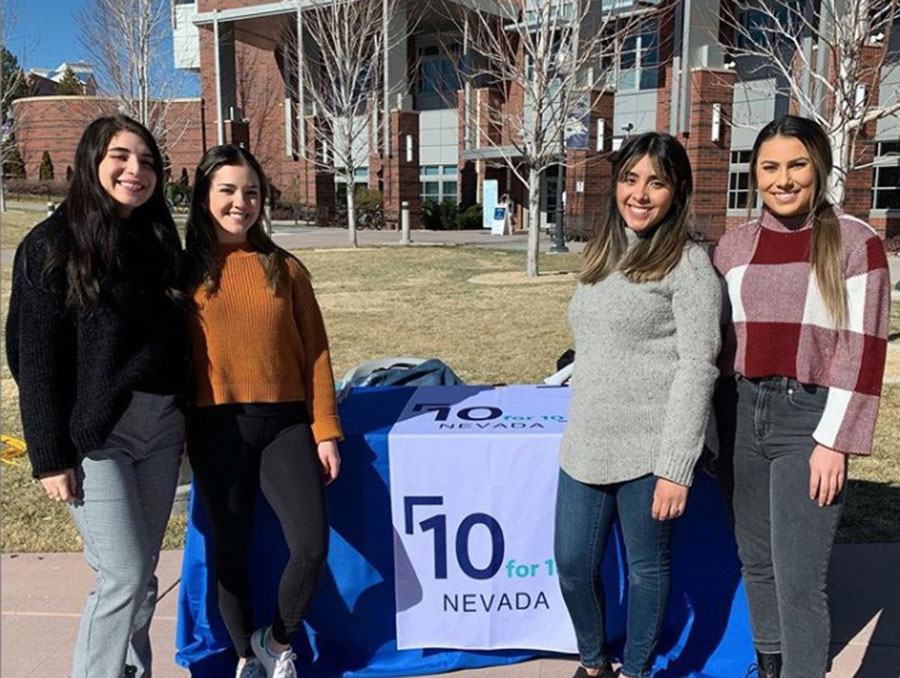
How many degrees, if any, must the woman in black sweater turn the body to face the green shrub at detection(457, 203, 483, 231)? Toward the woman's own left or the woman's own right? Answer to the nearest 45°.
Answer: approximately 90° to the woman's own left

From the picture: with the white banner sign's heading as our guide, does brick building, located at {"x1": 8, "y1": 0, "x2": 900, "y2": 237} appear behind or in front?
behind

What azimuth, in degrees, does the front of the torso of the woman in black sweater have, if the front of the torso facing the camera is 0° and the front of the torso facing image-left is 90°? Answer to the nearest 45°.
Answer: approximately 315°

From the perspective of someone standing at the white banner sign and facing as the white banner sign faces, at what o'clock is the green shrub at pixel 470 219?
The green shrub is roughly at 6 o'clock from the white banner sign.

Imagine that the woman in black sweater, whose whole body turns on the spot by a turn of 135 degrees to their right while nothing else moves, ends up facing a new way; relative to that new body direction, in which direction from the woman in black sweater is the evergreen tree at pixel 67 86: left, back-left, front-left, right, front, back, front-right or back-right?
right

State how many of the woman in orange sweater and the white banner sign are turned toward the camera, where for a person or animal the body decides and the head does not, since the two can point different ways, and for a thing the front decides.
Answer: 2

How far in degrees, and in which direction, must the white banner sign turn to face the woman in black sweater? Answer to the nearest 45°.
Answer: approximately 45° to its right
